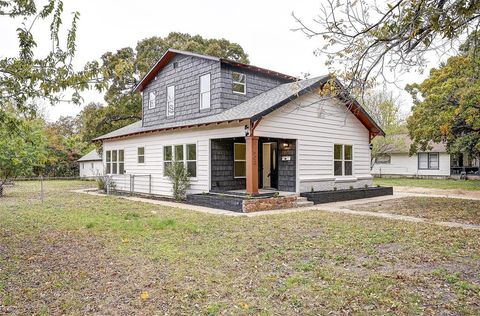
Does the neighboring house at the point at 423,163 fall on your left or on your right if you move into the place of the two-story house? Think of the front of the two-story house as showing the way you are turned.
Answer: on your left

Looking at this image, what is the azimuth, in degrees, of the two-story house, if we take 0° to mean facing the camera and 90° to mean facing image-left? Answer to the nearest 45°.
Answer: approximately 315°
